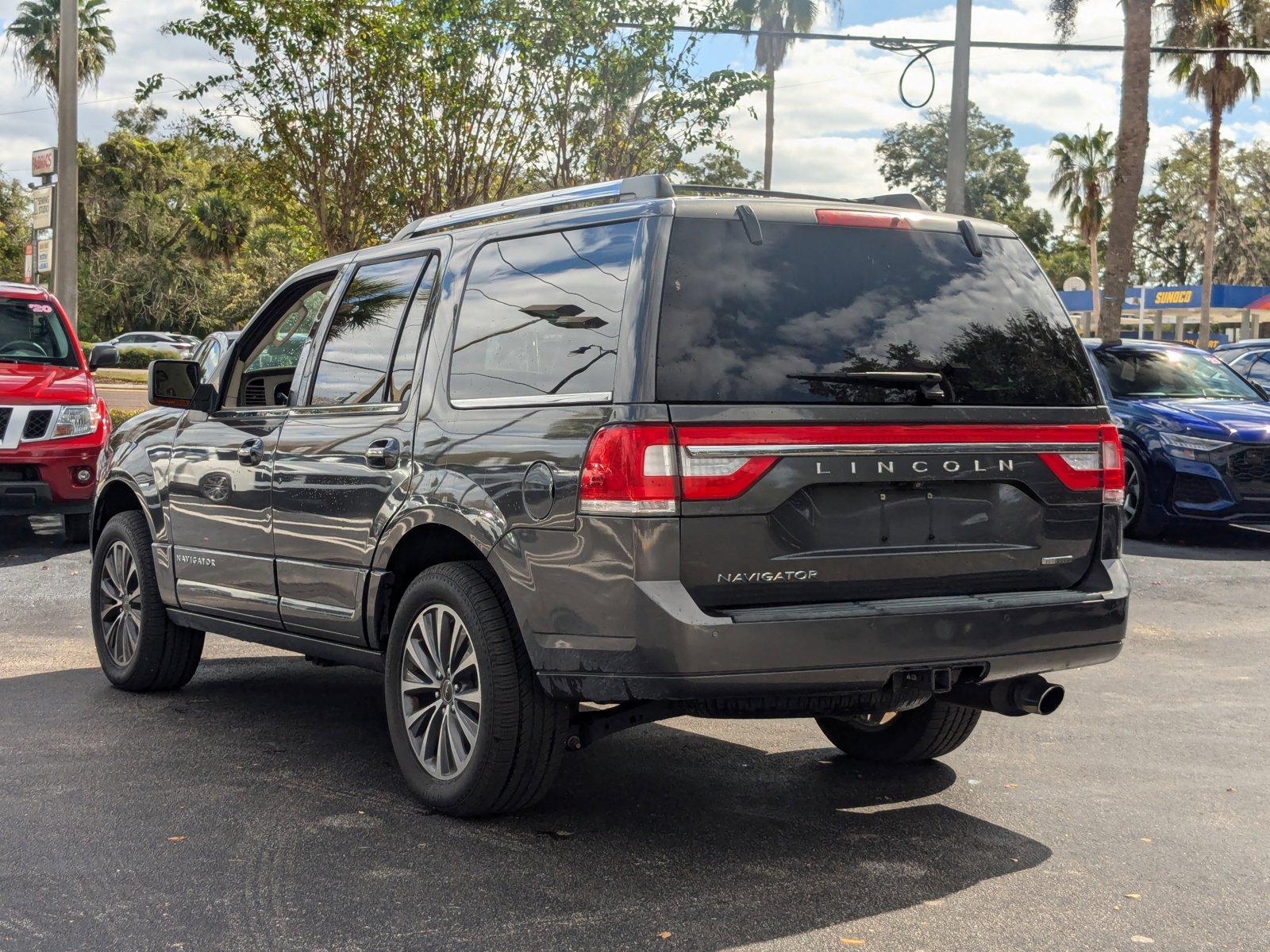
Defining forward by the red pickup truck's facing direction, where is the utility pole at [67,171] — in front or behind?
behind

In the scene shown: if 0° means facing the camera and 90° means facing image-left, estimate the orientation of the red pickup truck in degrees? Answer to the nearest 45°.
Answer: approximately 0°

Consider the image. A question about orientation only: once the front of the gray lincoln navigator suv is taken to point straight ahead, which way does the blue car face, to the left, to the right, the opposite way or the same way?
the opposite way

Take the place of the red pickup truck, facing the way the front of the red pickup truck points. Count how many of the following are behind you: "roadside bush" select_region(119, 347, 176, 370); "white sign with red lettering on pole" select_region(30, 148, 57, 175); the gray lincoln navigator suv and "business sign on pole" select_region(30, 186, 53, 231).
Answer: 3

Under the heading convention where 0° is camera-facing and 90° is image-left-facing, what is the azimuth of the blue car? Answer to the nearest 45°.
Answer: approximately 315°

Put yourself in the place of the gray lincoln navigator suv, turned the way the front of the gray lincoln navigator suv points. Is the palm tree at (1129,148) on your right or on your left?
on your right

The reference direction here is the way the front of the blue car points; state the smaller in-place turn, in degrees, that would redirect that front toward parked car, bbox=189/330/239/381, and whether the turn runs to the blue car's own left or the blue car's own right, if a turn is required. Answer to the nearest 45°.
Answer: approximately 135° to the blue car's own right

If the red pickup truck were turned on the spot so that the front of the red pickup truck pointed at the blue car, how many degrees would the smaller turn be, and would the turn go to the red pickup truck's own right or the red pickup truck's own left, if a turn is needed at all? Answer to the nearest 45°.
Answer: approximately 90° to the red pickup truck's own left

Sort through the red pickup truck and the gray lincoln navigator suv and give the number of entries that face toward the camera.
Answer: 1

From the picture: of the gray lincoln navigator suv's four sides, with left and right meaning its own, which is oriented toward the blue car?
right

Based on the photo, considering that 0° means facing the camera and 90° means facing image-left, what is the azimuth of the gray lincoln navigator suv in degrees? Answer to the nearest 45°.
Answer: approximately 135°

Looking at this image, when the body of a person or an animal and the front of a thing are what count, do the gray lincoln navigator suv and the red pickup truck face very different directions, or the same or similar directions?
very different directions

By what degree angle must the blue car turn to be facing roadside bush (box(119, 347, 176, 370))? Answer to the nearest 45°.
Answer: approximately 180°
